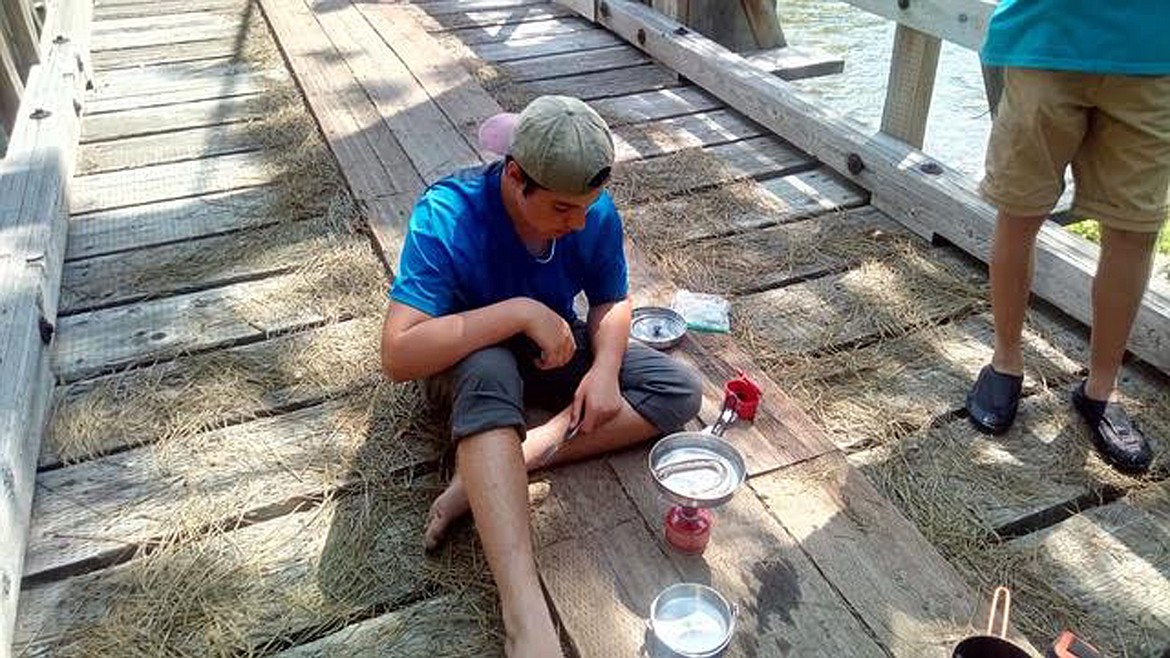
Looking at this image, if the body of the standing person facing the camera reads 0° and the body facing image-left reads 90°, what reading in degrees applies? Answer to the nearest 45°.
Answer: approximately 0°

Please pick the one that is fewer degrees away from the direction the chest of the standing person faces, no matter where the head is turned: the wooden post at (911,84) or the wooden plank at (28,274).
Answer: the wooden plank

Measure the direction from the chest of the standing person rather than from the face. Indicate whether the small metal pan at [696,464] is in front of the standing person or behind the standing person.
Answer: in front

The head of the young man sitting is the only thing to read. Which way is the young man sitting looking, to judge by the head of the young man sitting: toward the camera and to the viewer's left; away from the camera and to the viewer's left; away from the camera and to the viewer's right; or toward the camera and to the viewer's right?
toward the camera and to the viewer's right

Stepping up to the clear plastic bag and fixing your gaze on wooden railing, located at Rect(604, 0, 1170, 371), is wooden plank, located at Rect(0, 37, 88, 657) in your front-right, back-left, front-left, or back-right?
back-left

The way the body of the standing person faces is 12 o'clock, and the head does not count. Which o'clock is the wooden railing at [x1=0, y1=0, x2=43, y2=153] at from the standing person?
The wooden railing is roughly at 3 o'clock from the standing person.

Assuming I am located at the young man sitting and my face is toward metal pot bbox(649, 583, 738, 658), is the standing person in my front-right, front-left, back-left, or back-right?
front-left

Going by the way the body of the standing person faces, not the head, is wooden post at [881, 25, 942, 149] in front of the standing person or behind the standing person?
behind

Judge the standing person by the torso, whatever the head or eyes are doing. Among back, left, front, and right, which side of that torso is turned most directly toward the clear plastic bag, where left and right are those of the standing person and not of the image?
right

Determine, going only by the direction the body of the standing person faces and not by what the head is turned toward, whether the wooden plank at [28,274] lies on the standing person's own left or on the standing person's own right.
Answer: on the standing person's own right

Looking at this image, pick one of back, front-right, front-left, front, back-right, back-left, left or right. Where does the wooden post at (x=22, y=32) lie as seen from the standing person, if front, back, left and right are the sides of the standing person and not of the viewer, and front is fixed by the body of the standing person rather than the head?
right
